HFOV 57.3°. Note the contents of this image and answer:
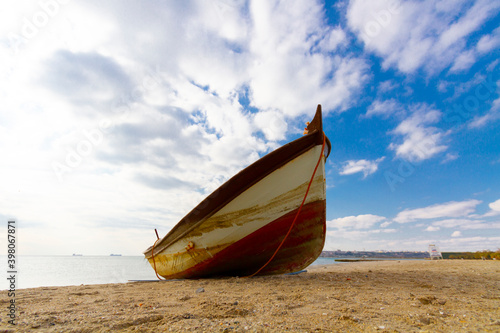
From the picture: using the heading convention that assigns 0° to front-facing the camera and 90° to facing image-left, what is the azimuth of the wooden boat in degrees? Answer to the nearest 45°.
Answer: approximately 315°
